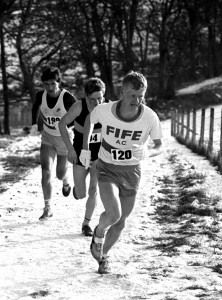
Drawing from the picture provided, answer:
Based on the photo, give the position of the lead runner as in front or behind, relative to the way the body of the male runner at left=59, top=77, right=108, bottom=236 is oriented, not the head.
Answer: in front

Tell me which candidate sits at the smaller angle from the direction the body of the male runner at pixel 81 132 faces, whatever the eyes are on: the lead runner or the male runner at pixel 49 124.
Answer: the lead runner

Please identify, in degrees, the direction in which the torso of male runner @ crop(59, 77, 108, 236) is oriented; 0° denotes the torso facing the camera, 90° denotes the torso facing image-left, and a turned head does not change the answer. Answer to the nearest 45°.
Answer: approximately 315°

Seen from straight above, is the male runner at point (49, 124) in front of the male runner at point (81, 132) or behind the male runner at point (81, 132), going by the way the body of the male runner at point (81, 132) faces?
behind
